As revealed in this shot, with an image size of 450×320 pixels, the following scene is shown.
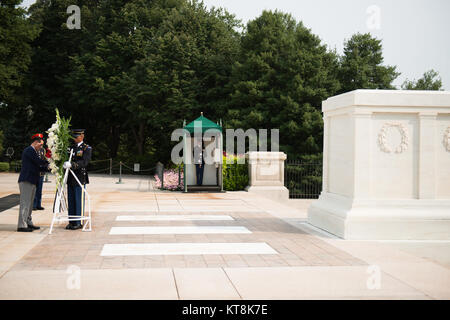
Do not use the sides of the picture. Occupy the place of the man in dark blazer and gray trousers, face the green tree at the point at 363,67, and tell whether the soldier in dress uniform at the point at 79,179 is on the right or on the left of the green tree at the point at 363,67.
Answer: right

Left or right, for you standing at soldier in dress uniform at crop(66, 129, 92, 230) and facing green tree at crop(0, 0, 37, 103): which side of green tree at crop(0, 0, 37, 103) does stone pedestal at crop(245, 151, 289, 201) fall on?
right

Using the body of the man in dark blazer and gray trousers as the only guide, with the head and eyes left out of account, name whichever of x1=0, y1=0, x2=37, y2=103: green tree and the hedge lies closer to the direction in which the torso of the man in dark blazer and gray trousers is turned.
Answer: the hedge

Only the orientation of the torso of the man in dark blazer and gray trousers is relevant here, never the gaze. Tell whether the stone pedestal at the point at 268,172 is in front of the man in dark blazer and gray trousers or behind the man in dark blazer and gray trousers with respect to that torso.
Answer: in front

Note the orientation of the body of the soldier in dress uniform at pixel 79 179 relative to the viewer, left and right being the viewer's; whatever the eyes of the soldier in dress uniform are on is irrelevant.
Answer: facing the viewer and to the left of the viewer

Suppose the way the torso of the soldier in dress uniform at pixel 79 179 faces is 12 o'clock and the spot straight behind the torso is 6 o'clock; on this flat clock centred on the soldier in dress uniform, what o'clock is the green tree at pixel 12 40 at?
The green tree is roughly at 4 o'clock from the soldier in dress uniform.

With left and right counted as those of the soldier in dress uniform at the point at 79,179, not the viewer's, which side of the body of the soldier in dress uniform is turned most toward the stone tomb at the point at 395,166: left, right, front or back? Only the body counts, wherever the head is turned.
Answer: left

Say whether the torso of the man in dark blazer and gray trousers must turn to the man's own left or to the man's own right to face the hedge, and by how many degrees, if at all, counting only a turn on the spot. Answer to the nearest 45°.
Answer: approximately 45° to the man's own left

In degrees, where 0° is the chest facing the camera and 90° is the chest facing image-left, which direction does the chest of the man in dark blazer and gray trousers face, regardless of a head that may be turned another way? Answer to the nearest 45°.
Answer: approximately 270°
